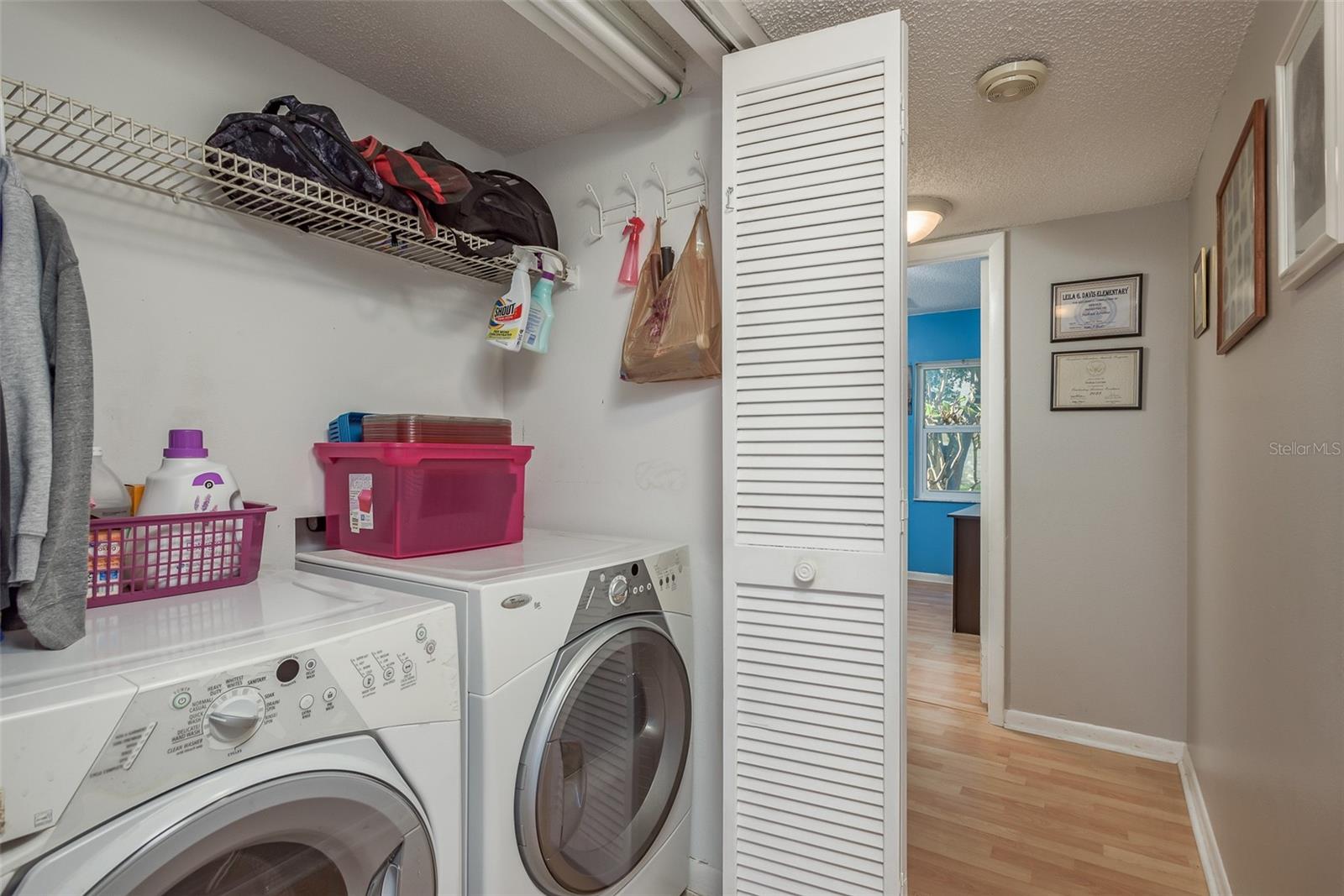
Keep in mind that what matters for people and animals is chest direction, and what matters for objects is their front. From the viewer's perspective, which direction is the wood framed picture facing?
to the viewer's left

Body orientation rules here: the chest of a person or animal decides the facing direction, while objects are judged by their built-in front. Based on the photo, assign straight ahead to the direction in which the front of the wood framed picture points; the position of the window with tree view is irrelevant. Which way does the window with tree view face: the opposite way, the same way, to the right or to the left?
to the left

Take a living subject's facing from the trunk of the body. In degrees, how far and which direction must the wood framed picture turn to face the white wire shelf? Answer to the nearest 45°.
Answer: approximately 45° to its left

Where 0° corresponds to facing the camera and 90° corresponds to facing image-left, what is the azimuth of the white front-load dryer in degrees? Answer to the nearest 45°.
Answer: approximately 315°

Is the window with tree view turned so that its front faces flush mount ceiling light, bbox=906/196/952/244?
yes

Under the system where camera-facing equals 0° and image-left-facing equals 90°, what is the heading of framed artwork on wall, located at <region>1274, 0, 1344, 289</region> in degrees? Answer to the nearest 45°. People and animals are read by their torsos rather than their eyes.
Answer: approximately 90°

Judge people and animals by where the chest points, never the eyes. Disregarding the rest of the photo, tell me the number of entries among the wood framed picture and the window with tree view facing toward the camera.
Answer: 1

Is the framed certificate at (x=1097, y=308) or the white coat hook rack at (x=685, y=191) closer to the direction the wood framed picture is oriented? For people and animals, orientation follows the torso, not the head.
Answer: the white coat hook rack

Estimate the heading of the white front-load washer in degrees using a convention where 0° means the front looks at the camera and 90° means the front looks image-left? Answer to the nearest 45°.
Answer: approximately 315°

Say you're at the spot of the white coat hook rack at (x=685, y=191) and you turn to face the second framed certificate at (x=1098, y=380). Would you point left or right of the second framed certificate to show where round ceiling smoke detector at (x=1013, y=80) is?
right
